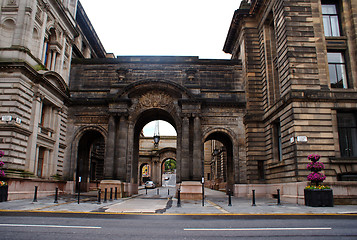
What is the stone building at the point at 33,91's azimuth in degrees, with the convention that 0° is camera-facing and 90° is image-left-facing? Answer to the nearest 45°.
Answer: approximately 315°

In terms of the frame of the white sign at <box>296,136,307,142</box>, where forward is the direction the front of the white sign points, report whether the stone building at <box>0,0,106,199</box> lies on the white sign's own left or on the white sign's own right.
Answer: on the white sign's own right

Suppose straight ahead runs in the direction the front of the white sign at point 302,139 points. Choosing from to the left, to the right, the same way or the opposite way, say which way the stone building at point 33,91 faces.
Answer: to the left

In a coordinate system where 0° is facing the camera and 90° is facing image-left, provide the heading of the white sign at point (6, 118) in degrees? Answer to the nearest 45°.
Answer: approximately 0°

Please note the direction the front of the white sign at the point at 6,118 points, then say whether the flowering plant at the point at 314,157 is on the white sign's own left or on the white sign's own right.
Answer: on the white sign's own left

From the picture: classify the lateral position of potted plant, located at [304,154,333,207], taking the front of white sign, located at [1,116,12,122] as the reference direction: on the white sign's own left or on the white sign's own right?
on the white sign's own left

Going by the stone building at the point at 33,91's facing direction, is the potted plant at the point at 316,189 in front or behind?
in front
